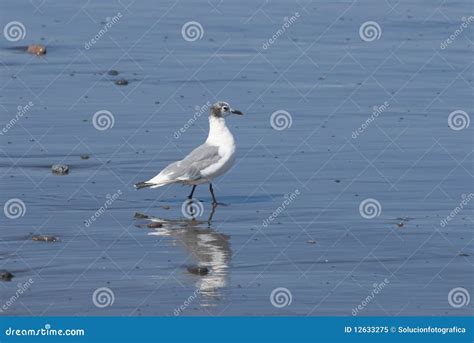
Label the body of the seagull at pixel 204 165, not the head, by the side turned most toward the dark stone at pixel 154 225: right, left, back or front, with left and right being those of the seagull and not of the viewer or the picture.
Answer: right

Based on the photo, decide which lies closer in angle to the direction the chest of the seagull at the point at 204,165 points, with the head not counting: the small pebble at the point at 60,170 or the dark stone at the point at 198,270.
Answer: the dark stone

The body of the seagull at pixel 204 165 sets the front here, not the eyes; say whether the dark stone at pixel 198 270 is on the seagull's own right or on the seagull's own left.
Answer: on the seagull's own right

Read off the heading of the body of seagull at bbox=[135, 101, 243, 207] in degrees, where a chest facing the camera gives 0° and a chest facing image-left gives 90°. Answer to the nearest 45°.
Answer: approximately 270°
